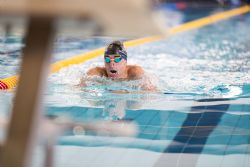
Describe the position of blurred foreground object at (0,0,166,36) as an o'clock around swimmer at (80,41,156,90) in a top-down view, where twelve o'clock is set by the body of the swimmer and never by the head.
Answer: The blurred foreground object is roughly at 12 o'clock from the swimmer.

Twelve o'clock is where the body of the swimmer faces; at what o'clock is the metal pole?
The metal pole is roughly at 12 o'clock from the swimmer.

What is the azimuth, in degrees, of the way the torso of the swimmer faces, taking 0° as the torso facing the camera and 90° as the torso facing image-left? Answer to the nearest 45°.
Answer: approximately 0°
